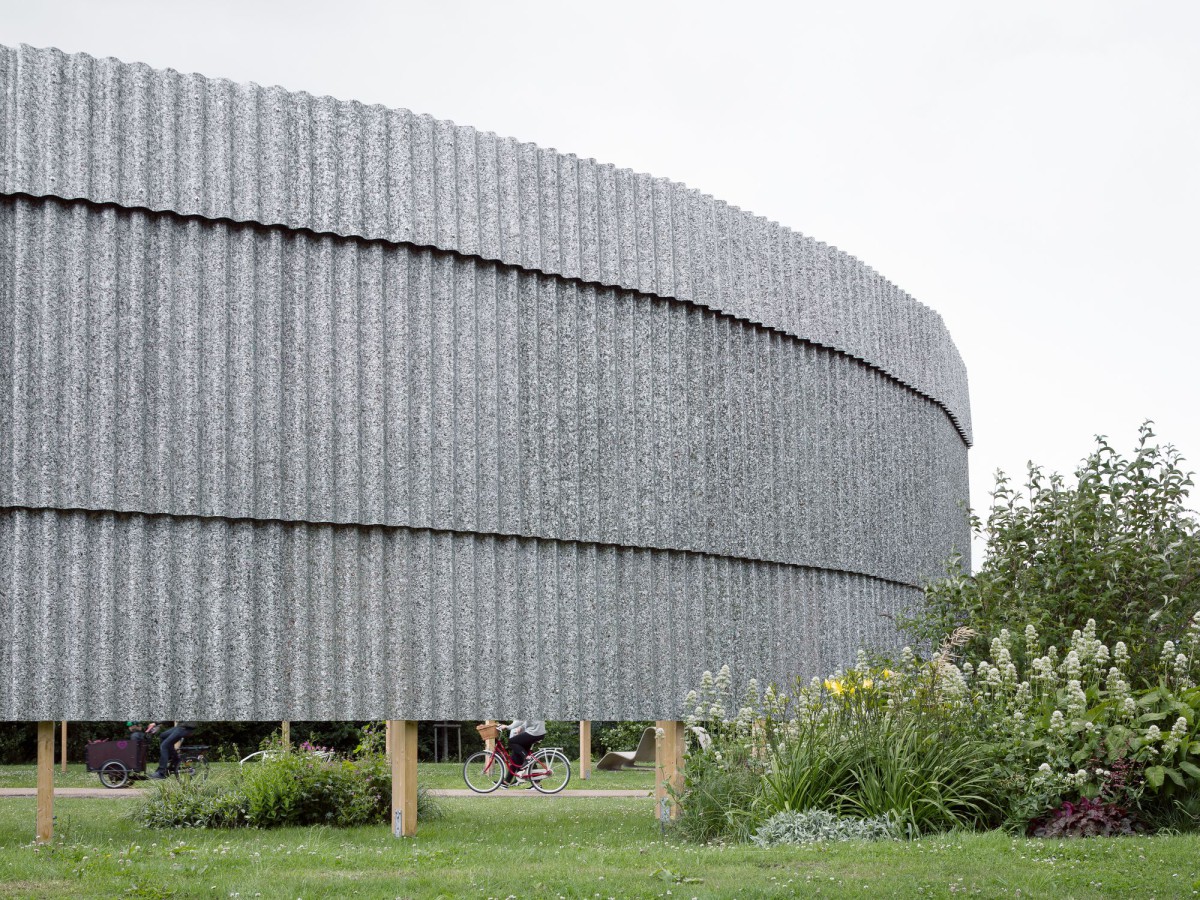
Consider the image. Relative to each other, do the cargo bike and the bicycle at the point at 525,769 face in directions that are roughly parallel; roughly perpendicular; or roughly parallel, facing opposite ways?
roughly parallel

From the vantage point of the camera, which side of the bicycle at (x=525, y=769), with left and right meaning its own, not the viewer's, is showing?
left

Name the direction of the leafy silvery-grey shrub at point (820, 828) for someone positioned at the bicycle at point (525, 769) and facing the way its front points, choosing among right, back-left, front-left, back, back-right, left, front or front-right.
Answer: left

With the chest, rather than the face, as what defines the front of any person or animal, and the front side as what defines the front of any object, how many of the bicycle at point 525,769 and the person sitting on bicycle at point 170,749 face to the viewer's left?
2

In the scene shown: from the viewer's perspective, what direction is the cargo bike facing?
to the viewer's left

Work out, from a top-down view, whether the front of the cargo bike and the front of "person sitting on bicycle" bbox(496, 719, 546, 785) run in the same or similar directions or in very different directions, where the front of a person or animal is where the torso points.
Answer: same or similar directions

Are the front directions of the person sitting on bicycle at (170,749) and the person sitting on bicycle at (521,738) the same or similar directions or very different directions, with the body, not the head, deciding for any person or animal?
same or similar directions

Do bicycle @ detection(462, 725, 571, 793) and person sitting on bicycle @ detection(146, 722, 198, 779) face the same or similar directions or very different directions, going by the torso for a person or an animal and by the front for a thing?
same or similar directions

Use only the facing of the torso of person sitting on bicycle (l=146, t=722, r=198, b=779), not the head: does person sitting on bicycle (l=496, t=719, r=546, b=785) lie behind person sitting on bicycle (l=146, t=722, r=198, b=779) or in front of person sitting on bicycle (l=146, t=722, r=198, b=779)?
behind

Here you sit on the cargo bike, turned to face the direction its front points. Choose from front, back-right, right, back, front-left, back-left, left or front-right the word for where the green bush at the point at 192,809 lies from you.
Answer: left

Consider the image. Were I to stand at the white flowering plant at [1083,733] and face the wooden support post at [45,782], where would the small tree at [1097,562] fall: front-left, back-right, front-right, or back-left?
back-right

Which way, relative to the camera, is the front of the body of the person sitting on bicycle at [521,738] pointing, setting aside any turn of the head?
to the viewer's left

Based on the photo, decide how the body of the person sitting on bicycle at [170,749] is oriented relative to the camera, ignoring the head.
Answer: to the viewer's left
